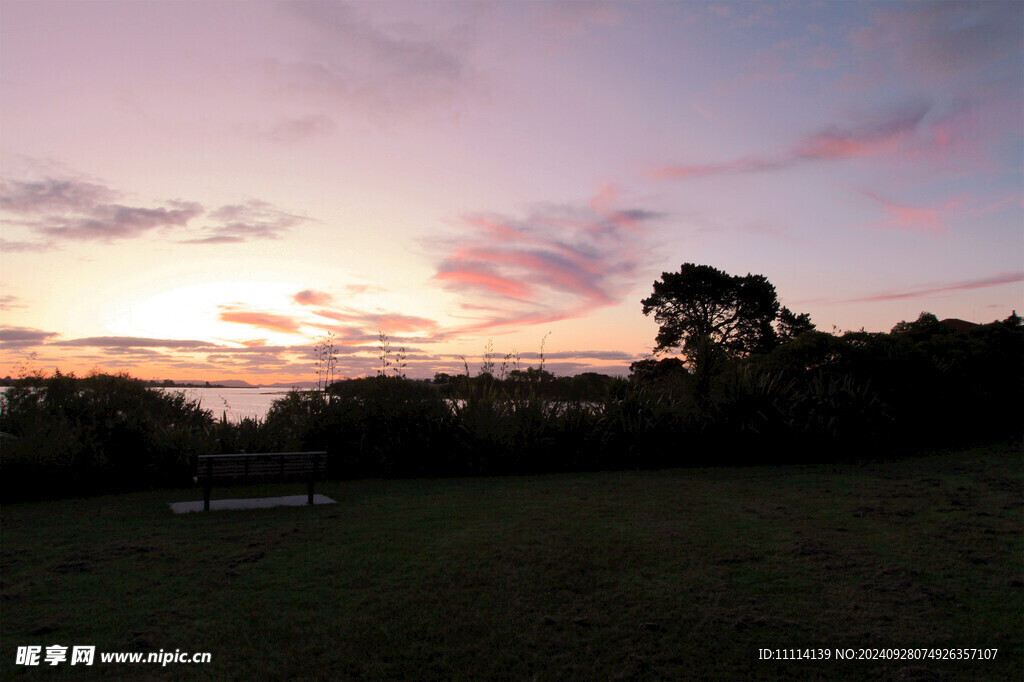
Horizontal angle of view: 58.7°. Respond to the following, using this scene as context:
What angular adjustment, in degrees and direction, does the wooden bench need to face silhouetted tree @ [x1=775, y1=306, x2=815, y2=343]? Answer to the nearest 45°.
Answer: approximately 45° to its right

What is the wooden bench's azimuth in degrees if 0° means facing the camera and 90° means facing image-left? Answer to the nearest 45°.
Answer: approximately 180°
